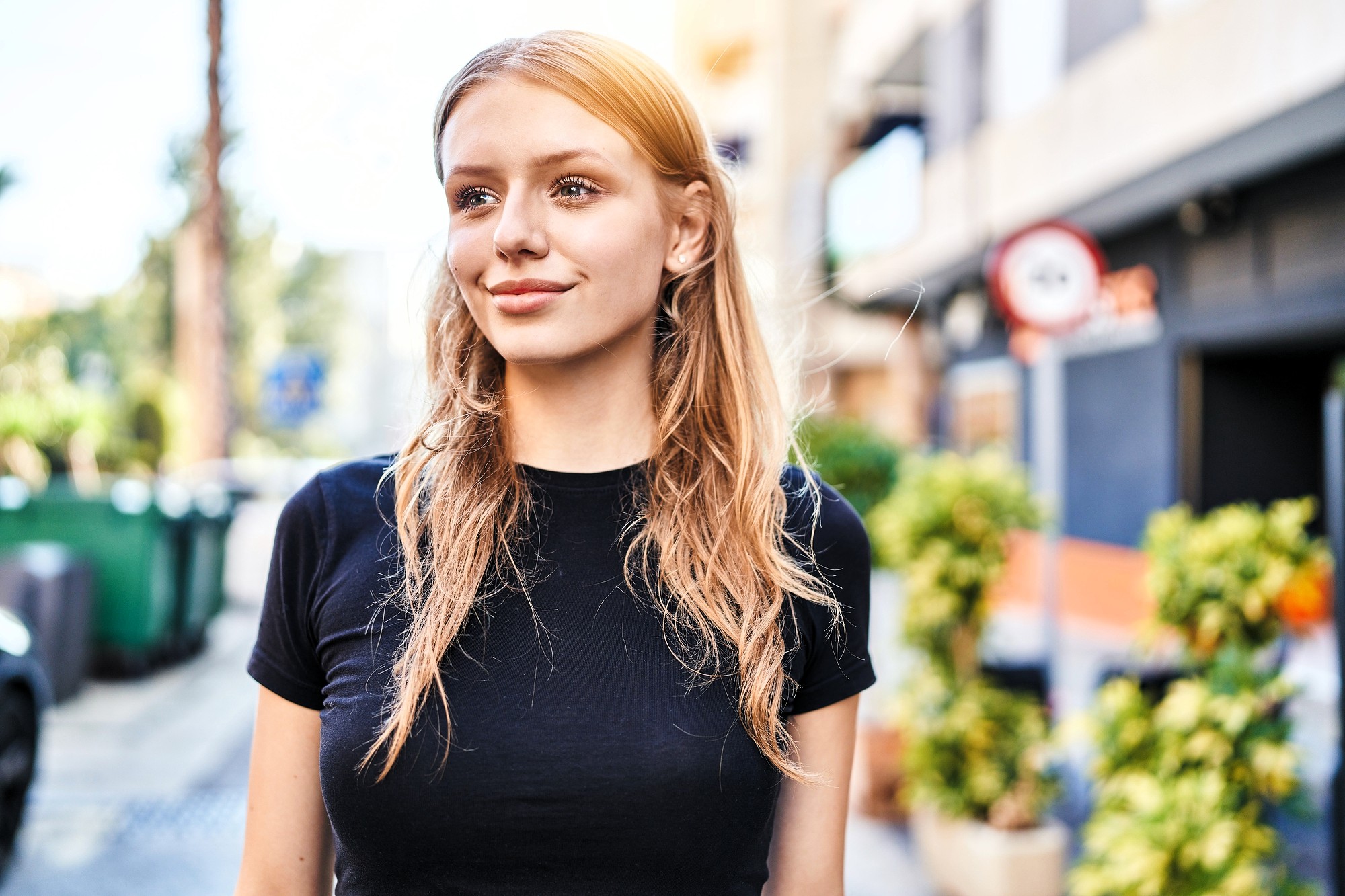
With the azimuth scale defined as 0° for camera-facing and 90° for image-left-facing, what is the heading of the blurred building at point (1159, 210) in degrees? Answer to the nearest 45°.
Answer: approximately 45°

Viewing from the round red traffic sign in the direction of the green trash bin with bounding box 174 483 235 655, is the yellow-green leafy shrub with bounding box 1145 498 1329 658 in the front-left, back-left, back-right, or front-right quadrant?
back-left

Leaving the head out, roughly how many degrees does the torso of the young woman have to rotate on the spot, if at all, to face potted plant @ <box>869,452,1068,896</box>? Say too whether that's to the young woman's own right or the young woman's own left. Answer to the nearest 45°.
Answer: approximately 135° to the young woman's own left

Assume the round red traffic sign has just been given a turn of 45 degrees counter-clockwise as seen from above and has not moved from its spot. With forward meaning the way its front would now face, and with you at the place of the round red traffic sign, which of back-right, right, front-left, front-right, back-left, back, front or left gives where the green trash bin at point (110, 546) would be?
back-right

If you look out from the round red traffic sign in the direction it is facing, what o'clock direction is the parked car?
The parked car is roughly at 2 o'clock from the round red traffic sign.

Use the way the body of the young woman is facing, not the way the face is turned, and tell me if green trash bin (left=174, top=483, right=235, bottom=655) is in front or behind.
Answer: behind

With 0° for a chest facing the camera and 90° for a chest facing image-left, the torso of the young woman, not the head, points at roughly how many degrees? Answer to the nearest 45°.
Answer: approximately 0°

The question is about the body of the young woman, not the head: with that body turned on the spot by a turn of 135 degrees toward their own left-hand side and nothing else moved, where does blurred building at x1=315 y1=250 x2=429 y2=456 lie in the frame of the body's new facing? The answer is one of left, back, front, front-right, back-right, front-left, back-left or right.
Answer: front-left

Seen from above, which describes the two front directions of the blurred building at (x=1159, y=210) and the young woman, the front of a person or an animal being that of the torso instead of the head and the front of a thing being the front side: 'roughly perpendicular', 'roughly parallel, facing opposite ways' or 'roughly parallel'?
roughly perpendicular

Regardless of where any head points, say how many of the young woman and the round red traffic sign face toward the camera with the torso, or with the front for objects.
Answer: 2
